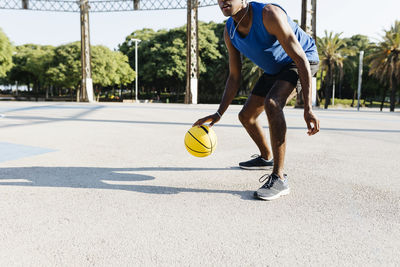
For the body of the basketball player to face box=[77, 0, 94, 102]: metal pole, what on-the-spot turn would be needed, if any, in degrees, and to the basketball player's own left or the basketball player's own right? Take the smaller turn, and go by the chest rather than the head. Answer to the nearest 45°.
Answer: approximately 90° to the basketball player's own right

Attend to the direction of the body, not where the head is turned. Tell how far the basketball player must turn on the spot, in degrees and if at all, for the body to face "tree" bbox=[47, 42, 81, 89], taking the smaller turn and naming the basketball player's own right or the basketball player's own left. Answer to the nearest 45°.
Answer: approximately 90° to the basketball player's own right

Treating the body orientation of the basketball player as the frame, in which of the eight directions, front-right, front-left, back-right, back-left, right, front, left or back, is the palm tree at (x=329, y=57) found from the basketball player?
back-right

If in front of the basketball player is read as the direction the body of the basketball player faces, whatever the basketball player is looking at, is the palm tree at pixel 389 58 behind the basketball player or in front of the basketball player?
behind

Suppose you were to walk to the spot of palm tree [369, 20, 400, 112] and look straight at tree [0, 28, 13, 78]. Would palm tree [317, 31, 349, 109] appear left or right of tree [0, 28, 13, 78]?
right

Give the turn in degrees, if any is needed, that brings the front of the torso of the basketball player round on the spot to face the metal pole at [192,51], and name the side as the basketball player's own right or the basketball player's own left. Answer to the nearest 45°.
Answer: approximately 135° to the basketball player's own right

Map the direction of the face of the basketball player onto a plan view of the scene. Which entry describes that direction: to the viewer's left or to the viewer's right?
to the viewer's left

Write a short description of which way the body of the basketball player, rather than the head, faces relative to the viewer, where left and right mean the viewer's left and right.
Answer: facing the viewer and to the left of the viewer

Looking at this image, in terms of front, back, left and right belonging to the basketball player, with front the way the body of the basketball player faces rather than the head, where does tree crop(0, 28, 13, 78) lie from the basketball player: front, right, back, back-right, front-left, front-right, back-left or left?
right

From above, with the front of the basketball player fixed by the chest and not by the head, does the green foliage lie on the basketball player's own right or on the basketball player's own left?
on the basketball player's own right
